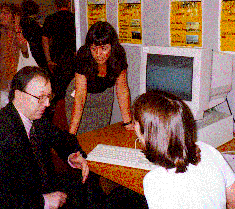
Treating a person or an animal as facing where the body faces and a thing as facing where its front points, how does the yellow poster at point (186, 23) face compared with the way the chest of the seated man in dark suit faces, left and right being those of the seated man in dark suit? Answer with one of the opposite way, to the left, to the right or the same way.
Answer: to the right

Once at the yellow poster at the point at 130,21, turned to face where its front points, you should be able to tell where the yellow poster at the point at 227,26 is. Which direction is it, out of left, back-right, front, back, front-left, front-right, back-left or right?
front-left

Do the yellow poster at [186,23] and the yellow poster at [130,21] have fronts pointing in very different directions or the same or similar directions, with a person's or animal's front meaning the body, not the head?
same or similar directions

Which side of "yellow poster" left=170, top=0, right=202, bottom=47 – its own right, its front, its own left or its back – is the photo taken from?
front

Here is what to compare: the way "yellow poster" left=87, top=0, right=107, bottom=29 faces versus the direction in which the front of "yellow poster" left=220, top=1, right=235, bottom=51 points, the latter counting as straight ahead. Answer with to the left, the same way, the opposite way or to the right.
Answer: the same way

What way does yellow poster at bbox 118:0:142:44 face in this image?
toward the camera

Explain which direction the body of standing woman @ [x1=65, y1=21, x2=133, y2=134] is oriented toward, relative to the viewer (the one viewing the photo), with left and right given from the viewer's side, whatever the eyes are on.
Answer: facing the viewer

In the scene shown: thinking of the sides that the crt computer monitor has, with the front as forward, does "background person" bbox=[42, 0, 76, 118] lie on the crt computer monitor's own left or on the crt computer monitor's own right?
on the crt computer monitor's own right

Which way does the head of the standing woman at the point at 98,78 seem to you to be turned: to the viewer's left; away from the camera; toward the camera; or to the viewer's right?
toward the camera

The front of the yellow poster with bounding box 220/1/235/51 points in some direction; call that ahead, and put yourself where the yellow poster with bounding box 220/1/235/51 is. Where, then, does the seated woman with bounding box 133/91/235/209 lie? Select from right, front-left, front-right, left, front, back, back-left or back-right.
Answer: front
